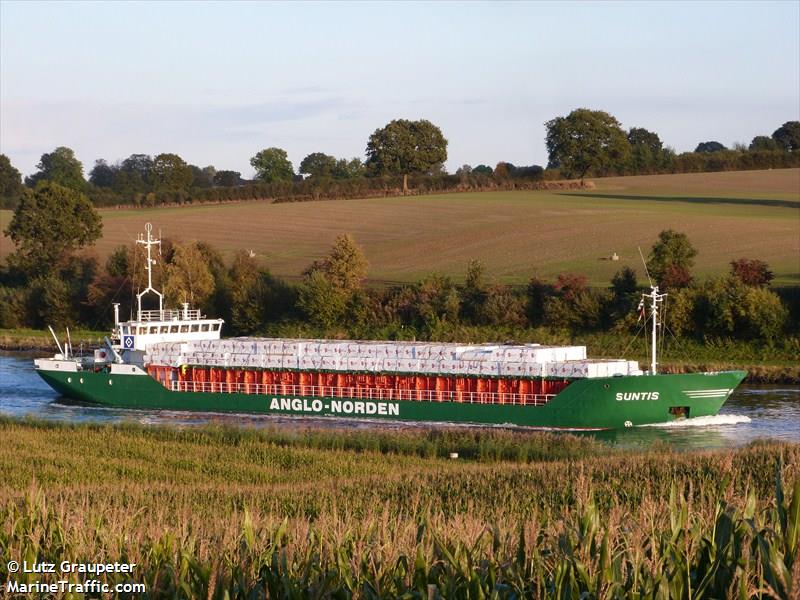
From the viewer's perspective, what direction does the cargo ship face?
to the viewer's right
